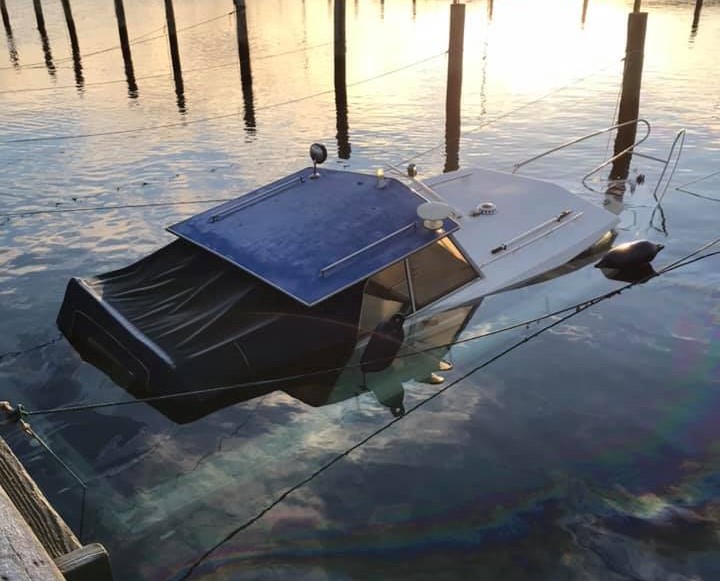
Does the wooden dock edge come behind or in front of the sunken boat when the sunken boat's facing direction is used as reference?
behind

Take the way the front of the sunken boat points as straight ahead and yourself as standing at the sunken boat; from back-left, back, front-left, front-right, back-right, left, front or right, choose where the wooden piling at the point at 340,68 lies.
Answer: front-left

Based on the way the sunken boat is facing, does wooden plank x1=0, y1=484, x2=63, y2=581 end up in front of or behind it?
behind

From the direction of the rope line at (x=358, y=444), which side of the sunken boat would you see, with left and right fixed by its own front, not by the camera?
right

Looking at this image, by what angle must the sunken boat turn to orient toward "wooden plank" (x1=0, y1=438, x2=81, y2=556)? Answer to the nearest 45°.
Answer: approximately 135° to its right

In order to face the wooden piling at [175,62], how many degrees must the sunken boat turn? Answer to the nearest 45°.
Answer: approximately 45° to its left

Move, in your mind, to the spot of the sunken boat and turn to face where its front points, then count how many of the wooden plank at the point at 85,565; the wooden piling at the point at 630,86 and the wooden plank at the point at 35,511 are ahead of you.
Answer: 1

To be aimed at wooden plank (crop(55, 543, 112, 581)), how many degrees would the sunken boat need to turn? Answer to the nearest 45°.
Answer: approximately 135° to its right

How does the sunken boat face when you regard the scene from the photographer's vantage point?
facing away from the viewer and to the right of the viewer
